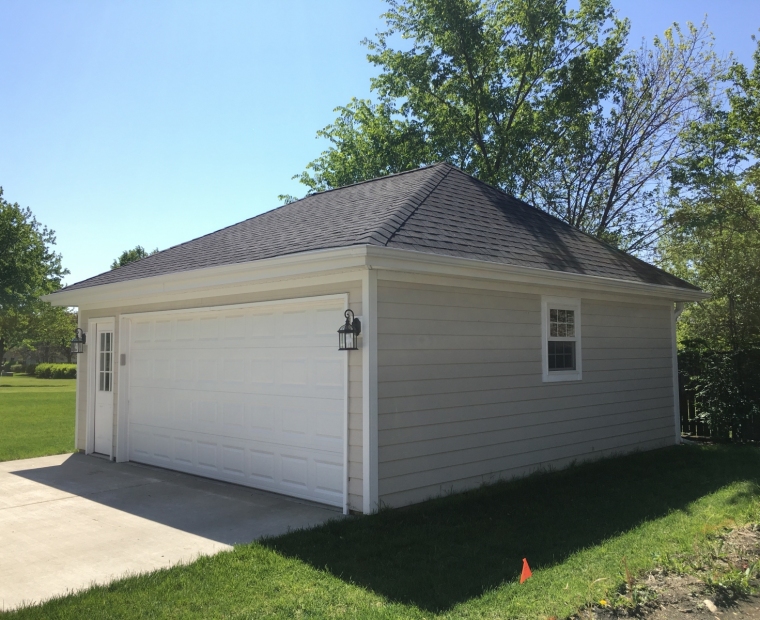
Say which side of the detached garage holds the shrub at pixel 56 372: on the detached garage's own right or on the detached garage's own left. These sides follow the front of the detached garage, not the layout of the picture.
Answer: on the detached garage's own right

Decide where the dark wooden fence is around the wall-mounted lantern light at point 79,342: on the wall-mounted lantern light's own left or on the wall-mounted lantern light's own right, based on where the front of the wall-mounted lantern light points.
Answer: on the wall-mounted lantern light's own left

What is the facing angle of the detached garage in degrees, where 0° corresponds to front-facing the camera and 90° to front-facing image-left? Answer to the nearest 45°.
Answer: approximately 45°

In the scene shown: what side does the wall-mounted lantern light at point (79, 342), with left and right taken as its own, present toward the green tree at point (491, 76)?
back

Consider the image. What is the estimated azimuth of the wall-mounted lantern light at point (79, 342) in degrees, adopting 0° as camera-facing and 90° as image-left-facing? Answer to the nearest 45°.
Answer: approximately 45°

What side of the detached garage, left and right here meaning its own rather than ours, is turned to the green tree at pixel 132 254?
right

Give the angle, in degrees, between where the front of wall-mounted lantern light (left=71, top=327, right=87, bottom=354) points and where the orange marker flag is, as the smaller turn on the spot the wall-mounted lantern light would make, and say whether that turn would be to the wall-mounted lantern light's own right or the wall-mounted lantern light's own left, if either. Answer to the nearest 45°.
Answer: approximately 45° to the wall-mounted lantern light's own left

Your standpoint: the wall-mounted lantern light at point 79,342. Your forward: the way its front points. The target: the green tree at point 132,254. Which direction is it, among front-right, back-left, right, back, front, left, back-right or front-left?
back-right
